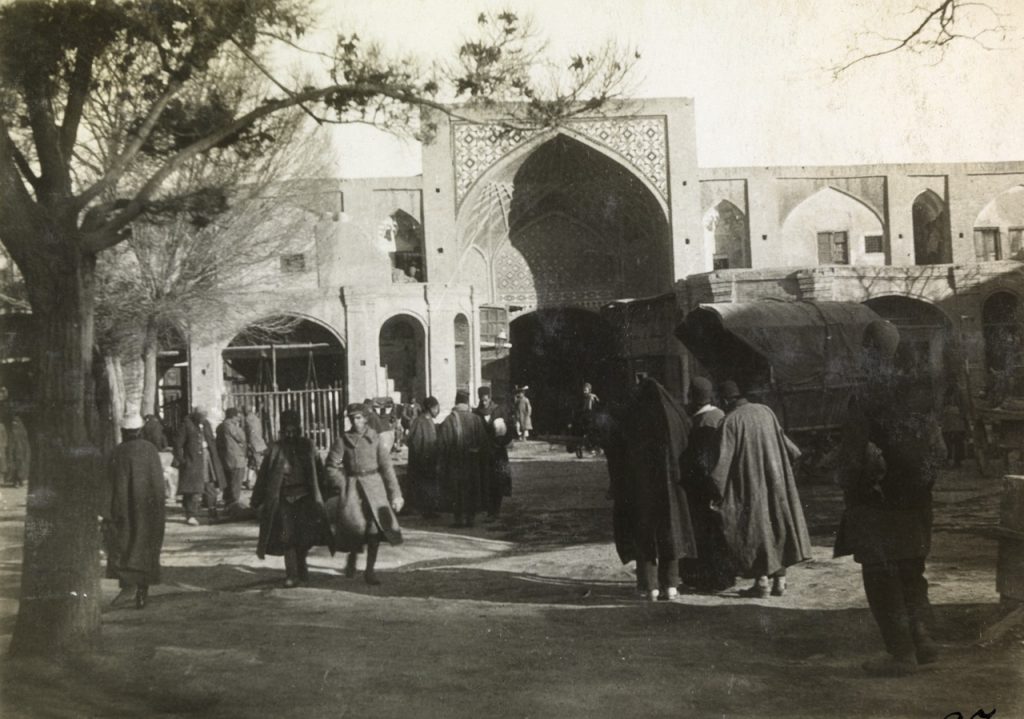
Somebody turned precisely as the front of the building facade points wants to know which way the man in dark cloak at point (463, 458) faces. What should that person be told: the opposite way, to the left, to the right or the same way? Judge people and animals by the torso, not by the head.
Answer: the opposite way

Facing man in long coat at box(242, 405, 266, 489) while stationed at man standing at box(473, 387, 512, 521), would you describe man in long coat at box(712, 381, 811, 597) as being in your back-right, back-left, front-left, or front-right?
back-left

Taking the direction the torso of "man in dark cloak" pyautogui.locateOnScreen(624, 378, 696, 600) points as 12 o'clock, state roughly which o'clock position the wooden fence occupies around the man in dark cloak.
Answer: The wooden fence is roughly at 11 o'clock from the man in dark cloak.

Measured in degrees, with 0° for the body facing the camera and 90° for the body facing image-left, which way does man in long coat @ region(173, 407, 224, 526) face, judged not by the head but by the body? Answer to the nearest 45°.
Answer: approximately 0°

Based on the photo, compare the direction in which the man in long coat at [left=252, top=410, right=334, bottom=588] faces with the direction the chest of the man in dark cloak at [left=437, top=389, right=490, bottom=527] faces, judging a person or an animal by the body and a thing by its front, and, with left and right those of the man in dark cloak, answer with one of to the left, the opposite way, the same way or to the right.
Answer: the opposite way

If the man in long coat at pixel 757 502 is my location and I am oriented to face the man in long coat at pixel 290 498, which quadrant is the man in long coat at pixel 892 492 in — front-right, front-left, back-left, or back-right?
back-left

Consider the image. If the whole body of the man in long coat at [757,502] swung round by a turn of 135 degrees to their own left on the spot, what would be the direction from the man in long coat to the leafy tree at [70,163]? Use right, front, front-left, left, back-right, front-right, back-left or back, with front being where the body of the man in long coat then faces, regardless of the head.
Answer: front-right

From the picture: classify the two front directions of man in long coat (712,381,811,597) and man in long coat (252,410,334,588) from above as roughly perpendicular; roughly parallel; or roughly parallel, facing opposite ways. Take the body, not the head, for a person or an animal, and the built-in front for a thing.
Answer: roughly parallel, facing opposite ways

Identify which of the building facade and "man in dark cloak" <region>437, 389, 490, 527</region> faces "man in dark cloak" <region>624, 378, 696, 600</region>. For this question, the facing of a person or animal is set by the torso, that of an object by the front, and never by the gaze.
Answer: the building facade

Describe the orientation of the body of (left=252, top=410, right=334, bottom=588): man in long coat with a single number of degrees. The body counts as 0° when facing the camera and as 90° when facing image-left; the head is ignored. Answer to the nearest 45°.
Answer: approximately 0°

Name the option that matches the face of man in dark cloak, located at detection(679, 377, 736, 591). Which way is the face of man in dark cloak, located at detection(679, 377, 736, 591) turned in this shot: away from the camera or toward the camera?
away from the camera

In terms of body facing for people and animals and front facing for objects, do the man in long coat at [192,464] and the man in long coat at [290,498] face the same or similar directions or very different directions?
same or similar directions
